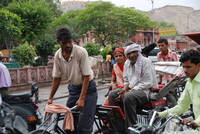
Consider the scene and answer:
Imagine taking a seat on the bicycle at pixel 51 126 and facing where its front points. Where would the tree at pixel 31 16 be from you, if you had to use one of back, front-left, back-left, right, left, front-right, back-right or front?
back-right

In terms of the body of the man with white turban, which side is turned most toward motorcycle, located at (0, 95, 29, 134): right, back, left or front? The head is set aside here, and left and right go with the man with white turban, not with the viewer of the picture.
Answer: front

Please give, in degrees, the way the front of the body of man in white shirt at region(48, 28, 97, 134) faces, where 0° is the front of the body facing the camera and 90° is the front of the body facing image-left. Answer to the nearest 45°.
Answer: approximately 45°

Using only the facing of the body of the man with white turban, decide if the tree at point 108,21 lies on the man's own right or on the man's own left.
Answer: on the man's own right

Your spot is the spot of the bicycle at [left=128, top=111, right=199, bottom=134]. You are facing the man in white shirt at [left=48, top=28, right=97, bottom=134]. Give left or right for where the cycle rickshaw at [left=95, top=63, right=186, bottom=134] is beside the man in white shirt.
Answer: right

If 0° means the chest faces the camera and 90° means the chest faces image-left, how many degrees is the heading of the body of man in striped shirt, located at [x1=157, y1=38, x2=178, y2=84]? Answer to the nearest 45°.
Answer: approximately 45°

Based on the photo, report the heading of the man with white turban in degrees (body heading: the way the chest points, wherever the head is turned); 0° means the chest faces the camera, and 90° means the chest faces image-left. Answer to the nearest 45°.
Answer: approximately 45°

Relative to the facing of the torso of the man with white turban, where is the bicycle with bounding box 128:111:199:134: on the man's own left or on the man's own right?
on the man's own left
